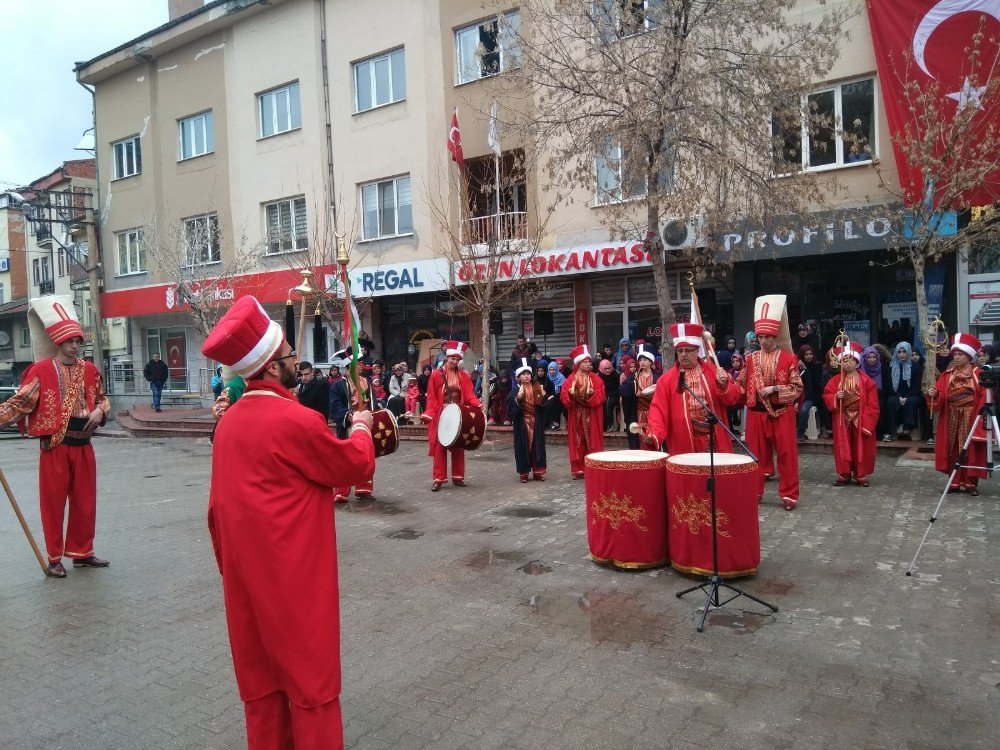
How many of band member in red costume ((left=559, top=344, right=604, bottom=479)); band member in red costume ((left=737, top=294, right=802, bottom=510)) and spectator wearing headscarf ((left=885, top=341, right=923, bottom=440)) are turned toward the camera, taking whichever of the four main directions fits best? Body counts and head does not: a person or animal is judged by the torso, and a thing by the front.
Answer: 3

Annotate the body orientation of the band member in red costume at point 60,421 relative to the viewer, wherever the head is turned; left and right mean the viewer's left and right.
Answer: facing the viewer and to the right of the viewer

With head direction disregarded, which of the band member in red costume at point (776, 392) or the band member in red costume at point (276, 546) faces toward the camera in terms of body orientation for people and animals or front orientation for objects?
the band member in red costume at point (776, 392)

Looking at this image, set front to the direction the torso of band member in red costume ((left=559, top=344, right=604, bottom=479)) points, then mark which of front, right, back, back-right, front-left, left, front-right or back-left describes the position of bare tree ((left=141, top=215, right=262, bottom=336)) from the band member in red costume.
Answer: back-right

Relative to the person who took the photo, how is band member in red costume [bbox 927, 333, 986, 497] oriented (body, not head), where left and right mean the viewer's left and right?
facing the viewer and to the left of the viewer

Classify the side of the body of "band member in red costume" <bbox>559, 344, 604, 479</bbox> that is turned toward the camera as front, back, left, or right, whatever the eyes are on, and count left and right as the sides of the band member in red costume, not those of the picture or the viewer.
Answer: front

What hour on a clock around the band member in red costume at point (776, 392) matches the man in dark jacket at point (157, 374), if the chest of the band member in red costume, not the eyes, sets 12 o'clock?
The man in dark jacket is roughly at 4 o'clock from the band member in red costume.

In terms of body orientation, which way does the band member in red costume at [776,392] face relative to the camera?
toward the camera

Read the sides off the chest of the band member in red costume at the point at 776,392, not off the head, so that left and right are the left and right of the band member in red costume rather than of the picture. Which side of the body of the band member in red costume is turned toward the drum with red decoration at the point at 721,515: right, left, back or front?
front

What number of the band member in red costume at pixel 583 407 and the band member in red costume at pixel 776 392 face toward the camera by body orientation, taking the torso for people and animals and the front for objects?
2

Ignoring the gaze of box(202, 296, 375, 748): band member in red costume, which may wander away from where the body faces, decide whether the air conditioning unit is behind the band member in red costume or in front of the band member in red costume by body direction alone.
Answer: in front

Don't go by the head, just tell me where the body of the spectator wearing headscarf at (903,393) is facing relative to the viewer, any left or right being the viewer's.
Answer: facing the viewer

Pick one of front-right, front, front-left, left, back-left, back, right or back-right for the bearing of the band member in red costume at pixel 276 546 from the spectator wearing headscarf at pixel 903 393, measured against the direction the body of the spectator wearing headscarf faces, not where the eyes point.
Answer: front

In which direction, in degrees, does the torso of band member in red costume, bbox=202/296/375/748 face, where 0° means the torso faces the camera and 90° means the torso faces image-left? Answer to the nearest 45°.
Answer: approximately 225°

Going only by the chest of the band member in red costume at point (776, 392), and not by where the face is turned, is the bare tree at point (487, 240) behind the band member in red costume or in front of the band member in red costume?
behind
